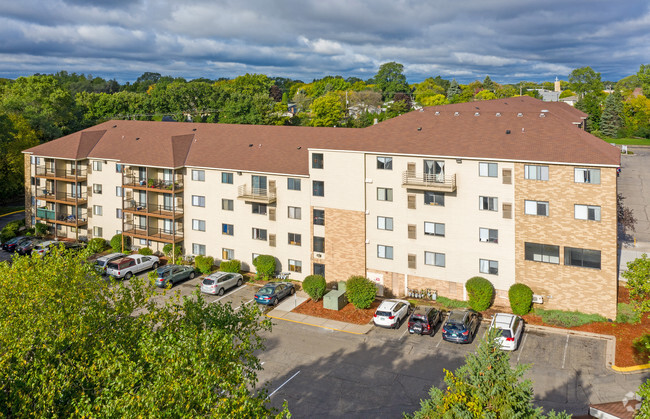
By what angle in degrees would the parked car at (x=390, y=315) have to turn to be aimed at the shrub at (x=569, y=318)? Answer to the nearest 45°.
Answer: approximately 45° to its right

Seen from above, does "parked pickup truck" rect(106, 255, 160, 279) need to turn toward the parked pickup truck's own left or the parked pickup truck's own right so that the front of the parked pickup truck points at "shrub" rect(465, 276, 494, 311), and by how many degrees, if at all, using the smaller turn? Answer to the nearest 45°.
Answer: approximately 90° to the parked pickup truck's own right

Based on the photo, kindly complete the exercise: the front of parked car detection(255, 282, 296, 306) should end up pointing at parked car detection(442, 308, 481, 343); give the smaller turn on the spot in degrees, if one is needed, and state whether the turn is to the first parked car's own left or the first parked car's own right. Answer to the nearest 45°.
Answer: approximately 90° to the first parked car's own right

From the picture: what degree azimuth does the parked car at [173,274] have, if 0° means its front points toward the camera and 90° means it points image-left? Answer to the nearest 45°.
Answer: approximately 225°

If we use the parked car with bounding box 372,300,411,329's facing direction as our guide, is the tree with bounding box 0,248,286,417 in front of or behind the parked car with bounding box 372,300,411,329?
behind

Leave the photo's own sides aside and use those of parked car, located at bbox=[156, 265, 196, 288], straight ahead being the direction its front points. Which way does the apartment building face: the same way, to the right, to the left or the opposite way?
the opposite way

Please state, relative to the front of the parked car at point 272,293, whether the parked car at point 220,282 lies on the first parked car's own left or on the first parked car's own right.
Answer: on the first parked car's own left

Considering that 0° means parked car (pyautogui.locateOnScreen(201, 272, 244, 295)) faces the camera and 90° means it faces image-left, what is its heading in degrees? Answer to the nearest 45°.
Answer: approximately 225°

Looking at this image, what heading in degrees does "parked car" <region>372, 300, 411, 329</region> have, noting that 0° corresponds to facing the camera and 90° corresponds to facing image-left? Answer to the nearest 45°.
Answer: approximately 225°

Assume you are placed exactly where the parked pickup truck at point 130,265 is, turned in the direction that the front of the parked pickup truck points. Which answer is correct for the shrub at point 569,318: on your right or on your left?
on your right
